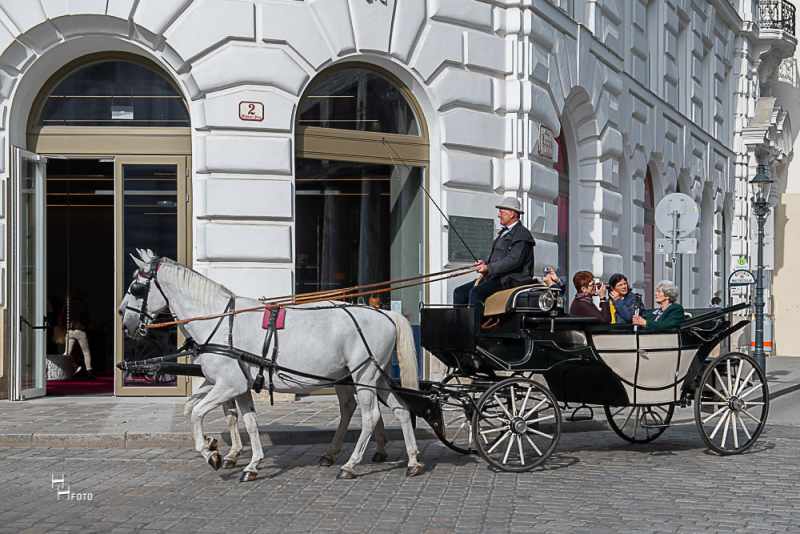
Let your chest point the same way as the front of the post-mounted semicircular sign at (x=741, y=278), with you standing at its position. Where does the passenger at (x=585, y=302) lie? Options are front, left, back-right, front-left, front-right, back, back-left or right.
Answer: front

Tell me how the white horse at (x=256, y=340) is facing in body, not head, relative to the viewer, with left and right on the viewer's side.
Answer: facing to the left of the viewer

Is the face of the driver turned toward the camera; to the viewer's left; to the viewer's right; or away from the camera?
to the viewer's left

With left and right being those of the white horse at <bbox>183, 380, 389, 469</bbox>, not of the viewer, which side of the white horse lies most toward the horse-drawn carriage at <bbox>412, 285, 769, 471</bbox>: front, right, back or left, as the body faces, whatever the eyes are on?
back

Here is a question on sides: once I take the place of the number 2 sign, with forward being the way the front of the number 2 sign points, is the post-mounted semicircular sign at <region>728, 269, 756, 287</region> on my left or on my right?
on my left

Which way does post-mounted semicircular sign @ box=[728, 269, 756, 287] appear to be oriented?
toward the camera

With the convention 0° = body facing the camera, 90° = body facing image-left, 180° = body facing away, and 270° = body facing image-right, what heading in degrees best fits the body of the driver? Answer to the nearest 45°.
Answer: approximately 90°

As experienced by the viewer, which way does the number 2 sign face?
facing the viewer

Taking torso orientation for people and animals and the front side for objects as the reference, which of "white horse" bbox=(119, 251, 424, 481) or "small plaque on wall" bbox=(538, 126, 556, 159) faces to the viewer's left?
the white horse
